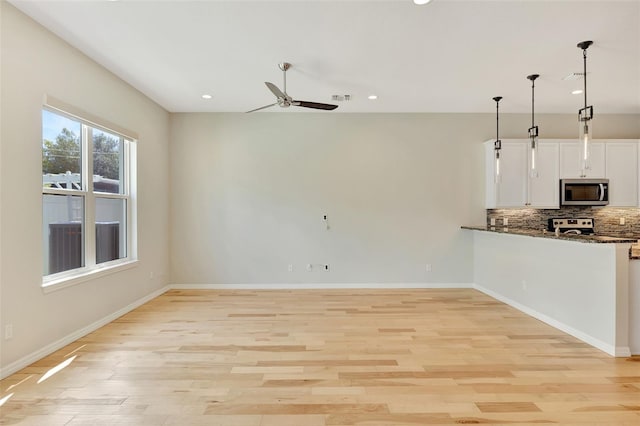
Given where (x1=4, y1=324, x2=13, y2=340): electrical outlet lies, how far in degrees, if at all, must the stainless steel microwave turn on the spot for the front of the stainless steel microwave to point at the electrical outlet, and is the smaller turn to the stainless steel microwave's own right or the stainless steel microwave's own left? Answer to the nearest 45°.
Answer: approximately 45° to the stainless steel microwave's own right

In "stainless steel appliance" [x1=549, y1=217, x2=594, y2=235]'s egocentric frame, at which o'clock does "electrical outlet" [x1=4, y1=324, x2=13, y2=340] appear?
The electrical outlet is roughly at 1 o'clock from the stainless steel appliance.

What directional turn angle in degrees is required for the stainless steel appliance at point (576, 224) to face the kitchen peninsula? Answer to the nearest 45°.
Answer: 0° — it already faces it

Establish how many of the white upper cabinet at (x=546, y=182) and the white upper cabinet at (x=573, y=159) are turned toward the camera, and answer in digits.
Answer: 2

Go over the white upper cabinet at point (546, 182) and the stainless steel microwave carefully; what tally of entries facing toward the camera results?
2

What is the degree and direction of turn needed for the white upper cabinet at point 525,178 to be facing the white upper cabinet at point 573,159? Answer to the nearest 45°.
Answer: approximately 135° to its left

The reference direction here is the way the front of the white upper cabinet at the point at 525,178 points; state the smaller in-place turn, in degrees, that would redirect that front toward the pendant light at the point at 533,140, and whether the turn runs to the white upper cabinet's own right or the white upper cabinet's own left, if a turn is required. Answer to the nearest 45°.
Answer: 0° — it already faces it

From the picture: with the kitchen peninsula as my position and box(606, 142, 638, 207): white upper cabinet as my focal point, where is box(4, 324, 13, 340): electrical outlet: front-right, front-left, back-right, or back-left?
back-left

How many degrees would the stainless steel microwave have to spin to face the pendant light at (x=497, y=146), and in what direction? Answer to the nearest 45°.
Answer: approximately 45° to its right

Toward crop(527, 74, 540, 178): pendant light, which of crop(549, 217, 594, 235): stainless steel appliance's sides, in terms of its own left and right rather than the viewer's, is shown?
front

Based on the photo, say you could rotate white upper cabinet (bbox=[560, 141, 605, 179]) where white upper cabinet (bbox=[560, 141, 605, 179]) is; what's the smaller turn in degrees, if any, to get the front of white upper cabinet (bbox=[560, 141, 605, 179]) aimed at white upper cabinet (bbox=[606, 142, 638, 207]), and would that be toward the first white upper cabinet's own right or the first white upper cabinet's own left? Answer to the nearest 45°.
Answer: approximately 135° to the first white upper cabinet's own left

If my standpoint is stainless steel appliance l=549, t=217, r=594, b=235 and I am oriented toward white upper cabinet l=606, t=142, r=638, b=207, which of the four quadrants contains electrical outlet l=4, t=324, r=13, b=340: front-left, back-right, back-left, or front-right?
back-right
